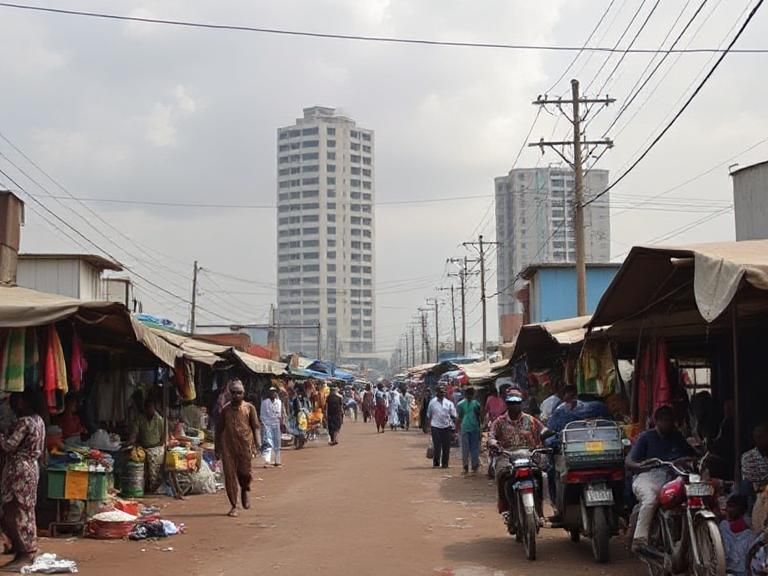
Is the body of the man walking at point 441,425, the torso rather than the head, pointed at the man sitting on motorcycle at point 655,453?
yes

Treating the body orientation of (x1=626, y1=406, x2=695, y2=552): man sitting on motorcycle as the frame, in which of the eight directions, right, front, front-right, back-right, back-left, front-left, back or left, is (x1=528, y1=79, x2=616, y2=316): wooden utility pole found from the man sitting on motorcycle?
back-left

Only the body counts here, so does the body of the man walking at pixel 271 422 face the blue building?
no

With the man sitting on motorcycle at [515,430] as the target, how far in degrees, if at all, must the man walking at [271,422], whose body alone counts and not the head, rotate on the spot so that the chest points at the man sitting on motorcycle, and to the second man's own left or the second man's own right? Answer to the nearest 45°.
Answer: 0° — they already face them

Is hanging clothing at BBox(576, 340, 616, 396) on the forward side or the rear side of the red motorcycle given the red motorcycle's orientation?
on the rear side

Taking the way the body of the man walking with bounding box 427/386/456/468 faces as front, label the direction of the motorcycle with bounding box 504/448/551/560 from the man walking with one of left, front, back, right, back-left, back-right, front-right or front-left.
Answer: front

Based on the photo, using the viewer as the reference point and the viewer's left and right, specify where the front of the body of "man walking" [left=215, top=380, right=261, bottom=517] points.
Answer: facing the viewer

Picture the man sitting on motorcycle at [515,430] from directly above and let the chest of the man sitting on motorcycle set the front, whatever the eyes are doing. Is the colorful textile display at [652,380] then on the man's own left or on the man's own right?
on the man's own left

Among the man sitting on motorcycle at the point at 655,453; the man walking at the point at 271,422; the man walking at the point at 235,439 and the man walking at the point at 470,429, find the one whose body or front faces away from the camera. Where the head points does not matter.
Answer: the man walking at the point at 470,429

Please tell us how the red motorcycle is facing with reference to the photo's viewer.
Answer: facing the viewer and to the right of the viewer

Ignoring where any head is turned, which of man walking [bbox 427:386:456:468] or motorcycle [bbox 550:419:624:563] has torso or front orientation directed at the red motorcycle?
the man walking

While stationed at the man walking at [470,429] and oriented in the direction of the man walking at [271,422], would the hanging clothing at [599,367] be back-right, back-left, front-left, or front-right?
back-left

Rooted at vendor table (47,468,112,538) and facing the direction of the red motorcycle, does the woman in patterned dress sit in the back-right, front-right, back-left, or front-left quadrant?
front-right

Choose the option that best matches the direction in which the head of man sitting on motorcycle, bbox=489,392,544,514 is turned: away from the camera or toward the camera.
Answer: toward the camera

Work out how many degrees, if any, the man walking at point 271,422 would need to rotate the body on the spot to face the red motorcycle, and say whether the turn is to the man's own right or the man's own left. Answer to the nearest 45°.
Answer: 0° — they already face it

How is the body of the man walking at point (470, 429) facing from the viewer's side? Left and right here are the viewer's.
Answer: facing away from the viewer

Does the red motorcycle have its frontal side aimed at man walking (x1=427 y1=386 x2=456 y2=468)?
no
